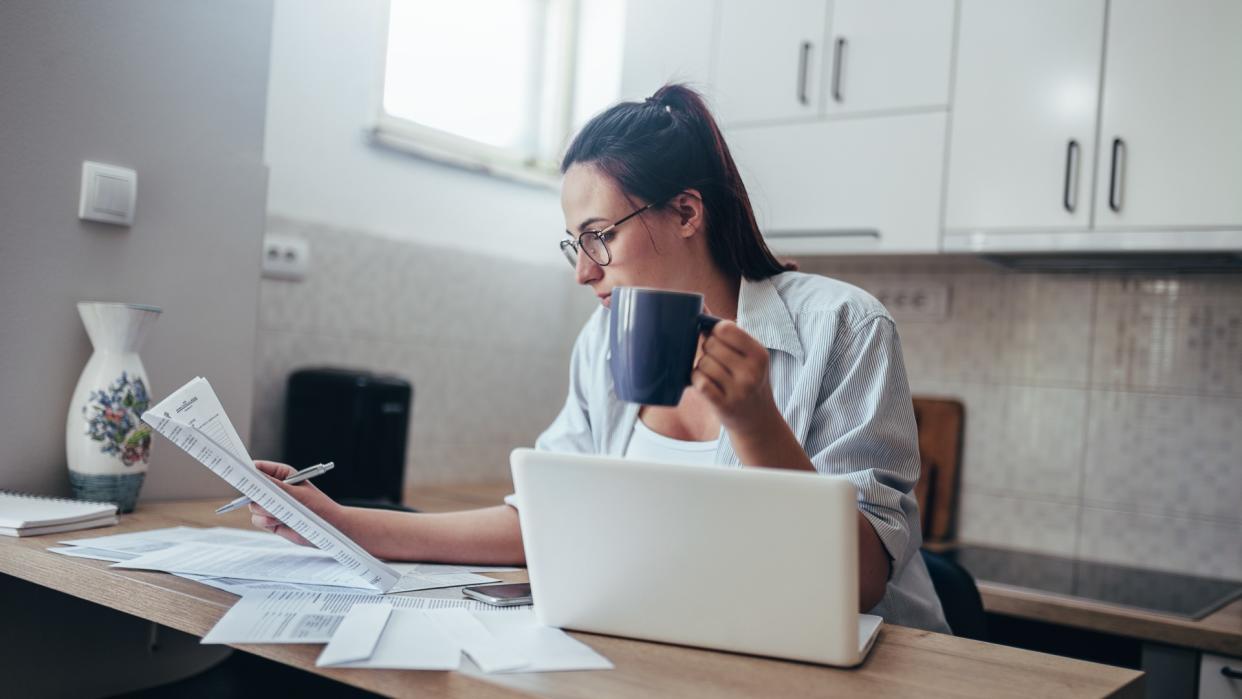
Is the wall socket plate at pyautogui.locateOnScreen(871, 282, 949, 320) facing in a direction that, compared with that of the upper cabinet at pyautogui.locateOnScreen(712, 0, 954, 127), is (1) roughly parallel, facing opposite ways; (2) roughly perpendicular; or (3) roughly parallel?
roughly parallel

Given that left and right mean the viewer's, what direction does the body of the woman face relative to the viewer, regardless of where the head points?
facing the viewer and to the left of the viewer

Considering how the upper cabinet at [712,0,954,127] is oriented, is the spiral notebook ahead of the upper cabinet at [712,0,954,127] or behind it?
ahead

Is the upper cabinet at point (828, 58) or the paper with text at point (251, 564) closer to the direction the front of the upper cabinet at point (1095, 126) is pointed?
the paper with text

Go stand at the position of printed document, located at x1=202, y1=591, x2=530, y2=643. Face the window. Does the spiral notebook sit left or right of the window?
left

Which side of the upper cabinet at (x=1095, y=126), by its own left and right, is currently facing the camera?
front

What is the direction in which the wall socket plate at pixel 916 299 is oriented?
toward the camera

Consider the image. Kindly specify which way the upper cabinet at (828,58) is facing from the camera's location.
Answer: facing the viewer

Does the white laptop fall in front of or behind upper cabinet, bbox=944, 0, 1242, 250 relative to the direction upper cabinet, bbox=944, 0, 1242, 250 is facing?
in front

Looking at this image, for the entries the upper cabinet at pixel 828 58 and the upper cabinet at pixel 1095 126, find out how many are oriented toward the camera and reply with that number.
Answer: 2

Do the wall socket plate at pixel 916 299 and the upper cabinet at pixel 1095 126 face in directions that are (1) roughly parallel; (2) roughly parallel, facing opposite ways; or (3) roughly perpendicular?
roughly parallel

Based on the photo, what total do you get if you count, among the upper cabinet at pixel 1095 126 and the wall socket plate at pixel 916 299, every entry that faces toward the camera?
2

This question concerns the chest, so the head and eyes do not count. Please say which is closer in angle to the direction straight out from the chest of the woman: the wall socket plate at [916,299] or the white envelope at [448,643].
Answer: the white envelope

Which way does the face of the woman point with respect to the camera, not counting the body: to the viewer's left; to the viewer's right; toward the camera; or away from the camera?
to the viewer's left

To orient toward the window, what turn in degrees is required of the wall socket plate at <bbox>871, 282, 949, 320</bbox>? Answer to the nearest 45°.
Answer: approximately 90° to its right

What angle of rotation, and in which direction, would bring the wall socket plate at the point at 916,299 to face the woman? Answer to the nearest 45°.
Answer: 0° — it already faces them
